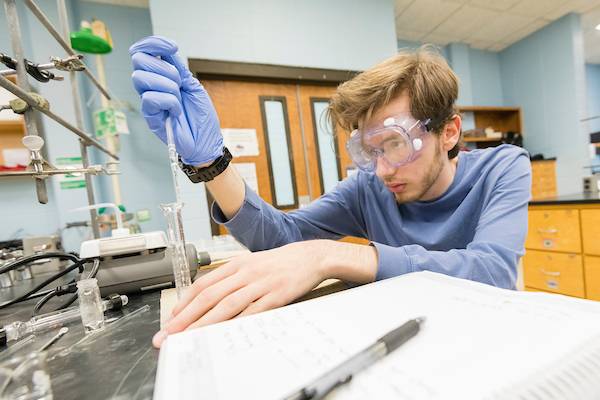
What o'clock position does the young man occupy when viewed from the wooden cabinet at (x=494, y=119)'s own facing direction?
The young man is roughly at 12 o'clock from the wooden cabinet.

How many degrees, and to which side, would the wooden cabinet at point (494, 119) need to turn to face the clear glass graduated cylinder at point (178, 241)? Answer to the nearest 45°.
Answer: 0° — it already faces it

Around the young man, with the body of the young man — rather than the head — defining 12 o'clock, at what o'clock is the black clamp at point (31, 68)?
The black clamp is roughly at 1 o'clock from the young man.

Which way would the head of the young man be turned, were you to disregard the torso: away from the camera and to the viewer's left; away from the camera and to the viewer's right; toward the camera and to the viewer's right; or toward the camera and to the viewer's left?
toward the camera and to the viewer's left

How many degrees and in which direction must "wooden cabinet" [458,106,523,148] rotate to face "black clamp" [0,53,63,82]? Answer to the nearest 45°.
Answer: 0° — it already faces it

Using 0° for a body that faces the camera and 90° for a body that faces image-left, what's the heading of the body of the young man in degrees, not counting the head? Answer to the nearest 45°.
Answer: approximately 45°

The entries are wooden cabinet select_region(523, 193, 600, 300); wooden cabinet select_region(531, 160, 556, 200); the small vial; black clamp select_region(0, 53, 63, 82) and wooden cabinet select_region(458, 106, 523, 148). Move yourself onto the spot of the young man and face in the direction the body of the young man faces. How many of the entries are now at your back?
3

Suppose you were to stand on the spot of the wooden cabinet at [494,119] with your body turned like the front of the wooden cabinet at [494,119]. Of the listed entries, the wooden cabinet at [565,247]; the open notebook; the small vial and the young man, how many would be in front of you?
4

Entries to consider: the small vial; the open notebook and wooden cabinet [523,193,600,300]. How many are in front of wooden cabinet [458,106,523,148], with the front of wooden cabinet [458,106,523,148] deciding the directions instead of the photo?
3

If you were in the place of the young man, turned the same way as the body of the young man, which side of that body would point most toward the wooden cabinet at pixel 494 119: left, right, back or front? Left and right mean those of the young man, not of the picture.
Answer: back

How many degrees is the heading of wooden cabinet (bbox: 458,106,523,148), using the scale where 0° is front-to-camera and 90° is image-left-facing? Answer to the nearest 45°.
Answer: approximately 0°
